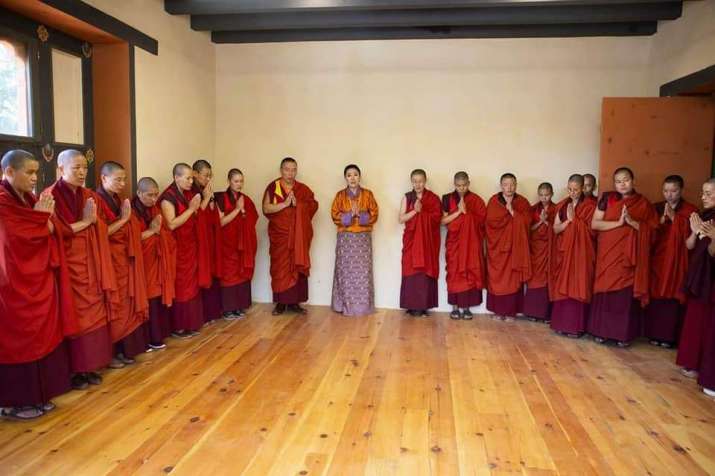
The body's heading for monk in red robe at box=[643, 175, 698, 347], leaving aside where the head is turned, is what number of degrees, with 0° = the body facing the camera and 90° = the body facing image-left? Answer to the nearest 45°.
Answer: approximately 45°

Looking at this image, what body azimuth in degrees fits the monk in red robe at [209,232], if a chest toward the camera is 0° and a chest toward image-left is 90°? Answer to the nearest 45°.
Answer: approximately 315°

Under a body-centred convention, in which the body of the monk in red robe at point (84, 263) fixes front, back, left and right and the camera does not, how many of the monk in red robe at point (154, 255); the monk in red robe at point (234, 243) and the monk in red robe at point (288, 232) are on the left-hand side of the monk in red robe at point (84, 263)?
3

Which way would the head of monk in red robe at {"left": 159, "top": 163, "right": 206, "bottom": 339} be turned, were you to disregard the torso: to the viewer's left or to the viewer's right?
to the viewer's right

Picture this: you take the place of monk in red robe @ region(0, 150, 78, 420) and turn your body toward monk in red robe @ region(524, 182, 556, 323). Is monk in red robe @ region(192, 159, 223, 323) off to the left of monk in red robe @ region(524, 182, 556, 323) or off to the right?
left

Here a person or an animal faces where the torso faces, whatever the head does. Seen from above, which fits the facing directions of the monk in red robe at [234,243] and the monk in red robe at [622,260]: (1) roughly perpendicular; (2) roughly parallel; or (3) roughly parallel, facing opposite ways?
roughly perpendicular

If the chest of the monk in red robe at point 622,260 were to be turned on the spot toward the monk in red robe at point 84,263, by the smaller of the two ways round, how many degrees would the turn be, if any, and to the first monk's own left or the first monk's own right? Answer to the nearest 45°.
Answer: approximately 45° to the first monk's own right
